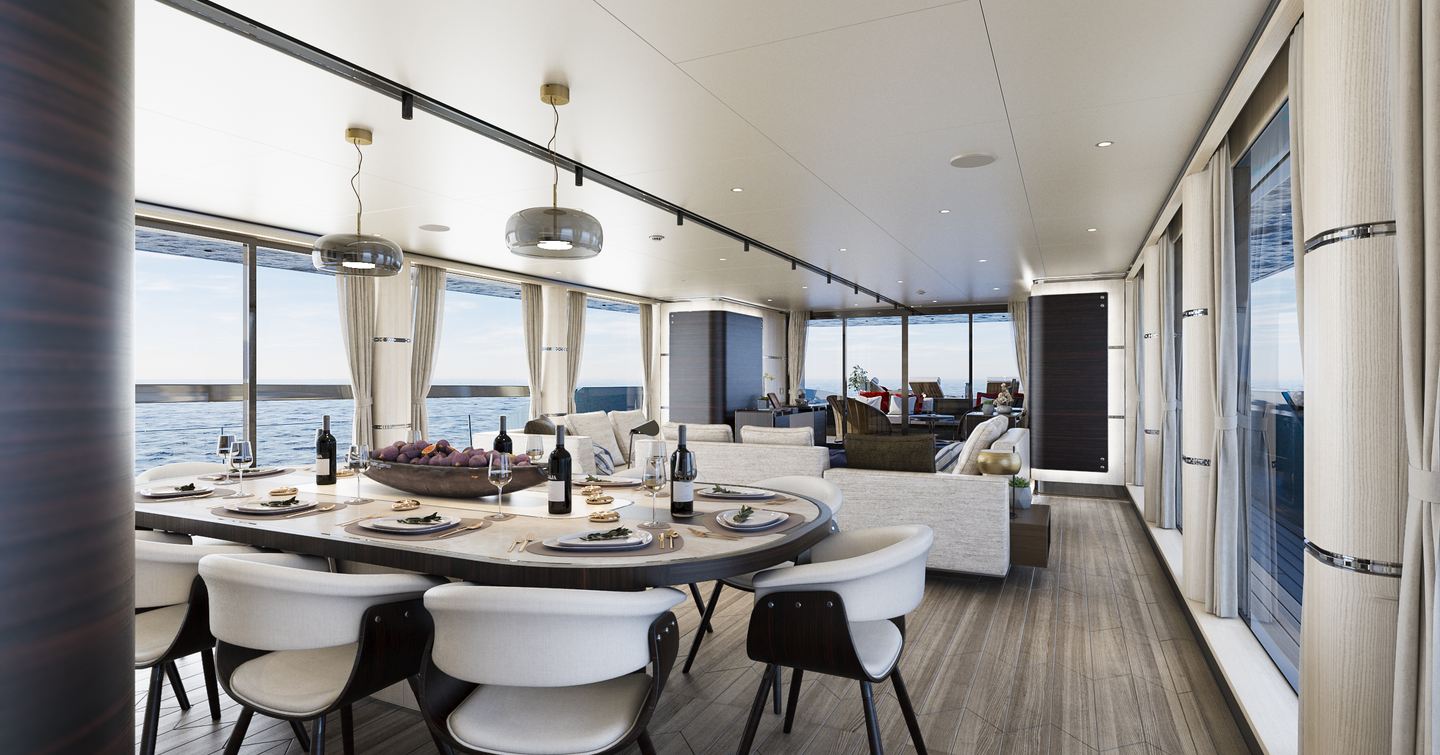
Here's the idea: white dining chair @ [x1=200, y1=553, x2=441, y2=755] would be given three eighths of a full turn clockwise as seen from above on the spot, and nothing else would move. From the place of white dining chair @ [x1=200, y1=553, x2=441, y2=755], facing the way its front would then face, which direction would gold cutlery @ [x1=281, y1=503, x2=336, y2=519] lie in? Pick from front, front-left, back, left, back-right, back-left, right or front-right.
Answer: back

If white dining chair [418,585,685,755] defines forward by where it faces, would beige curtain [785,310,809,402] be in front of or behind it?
in front

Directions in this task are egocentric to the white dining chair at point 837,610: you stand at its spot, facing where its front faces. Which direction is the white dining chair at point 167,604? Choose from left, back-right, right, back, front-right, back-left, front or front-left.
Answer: front-left

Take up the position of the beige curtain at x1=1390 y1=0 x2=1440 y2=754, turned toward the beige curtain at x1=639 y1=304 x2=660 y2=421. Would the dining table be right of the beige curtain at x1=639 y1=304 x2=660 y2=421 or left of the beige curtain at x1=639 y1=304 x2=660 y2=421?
left

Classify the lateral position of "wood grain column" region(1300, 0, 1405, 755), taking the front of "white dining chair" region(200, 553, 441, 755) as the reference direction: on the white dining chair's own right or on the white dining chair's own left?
on the white dining chair's own right

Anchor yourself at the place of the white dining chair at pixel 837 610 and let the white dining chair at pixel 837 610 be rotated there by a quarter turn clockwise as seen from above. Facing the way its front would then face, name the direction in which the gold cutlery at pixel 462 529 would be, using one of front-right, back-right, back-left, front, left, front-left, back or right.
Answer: back-left

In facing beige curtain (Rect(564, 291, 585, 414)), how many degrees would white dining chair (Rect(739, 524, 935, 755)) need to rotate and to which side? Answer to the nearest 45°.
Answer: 0° — it already faces it

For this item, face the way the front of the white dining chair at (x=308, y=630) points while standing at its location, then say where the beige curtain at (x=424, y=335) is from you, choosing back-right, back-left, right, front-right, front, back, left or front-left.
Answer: front-left

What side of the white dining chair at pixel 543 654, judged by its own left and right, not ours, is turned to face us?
back

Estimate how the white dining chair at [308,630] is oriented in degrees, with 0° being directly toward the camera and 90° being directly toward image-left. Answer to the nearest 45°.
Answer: approximately 225°

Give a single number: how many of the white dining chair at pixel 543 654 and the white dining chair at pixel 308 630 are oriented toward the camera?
0

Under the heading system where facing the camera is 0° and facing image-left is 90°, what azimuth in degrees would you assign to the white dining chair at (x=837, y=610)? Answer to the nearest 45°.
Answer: approximately 135°

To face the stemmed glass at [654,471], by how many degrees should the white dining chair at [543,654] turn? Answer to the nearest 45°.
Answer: approximately 45° to its right
